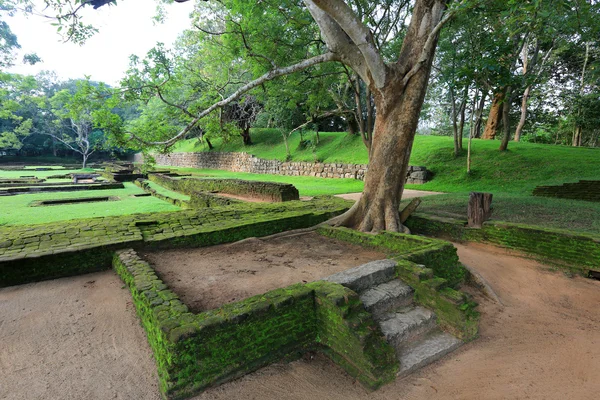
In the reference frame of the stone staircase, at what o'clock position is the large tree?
The large tree is roughly at 7 o'clock from the stone staircase.

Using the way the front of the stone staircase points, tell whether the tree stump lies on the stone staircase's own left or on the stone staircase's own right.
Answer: on the stone staircase's own left

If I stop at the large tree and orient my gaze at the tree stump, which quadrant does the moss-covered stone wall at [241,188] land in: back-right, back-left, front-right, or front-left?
back-left

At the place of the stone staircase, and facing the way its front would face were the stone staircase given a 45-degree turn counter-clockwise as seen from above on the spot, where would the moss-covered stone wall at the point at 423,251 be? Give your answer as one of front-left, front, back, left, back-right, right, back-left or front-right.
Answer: left

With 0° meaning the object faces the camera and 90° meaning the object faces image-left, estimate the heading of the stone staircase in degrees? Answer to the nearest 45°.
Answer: approximately 315°

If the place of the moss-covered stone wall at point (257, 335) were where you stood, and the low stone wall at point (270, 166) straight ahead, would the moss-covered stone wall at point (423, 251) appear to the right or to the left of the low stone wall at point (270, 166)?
right

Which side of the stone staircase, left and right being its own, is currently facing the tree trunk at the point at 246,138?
back

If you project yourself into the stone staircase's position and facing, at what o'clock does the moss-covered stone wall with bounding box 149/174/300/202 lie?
The moss-covered stone wall is roughly at 6 o'clock from the stone staircase.

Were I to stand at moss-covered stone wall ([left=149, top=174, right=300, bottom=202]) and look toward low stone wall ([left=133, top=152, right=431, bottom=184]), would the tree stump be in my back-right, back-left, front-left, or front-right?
back-right

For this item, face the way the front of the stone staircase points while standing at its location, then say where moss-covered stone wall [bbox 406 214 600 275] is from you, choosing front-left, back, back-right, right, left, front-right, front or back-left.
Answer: left

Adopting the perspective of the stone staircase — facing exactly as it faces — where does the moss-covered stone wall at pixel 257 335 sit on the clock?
The moss-covered stone wall is roughly at 3 o'clock from the stone staircase.
